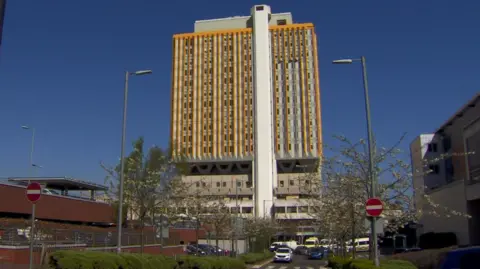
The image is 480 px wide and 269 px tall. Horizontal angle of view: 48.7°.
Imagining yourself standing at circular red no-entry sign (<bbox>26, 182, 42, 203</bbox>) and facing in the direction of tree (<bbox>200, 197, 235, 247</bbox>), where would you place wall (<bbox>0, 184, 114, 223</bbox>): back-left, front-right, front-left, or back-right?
front-left

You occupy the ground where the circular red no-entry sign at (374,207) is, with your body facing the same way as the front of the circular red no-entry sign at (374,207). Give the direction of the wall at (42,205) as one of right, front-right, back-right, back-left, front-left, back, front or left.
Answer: back-right

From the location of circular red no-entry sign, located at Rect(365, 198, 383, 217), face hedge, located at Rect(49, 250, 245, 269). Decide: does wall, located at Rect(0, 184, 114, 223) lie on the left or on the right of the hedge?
right

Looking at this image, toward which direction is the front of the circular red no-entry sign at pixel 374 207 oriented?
toward the camera

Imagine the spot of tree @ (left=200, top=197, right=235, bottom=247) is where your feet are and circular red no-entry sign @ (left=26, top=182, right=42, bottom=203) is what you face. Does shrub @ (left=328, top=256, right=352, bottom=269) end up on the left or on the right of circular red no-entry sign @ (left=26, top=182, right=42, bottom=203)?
left

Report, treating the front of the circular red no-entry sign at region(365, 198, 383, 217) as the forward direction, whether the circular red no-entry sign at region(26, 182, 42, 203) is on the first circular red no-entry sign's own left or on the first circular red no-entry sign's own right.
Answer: on the first circular red no-entry sign's own right

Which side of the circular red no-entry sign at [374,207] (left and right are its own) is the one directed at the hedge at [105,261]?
right

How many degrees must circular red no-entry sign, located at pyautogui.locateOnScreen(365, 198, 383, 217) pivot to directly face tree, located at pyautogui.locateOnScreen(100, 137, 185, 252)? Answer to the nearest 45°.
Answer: approximately 135° to its right

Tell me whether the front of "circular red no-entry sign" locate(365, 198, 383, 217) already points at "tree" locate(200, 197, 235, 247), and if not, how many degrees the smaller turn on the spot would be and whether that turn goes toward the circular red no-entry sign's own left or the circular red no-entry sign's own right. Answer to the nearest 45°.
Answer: approximately 135° to the circular red no-entry sign's own right
